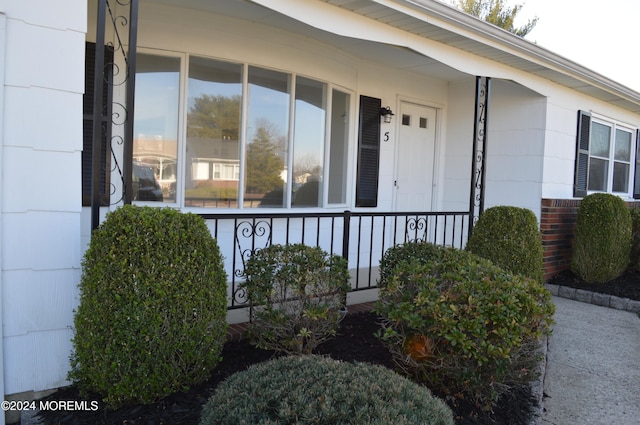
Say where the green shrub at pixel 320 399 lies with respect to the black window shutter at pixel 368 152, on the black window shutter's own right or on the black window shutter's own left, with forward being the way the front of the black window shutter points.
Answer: on the black window shutter's own right

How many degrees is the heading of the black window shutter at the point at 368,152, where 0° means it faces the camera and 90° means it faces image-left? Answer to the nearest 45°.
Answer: approximately 315°

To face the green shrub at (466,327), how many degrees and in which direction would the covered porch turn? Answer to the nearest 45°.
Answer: approximately 45° to its right

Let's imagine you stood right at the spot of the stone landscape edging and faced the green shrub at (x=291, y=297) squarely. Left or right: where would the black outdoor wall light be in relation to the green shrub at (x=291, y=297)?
right

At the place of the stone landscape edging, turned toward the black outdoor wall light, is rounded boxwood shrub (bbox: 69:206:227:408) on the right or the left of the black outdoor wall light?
left

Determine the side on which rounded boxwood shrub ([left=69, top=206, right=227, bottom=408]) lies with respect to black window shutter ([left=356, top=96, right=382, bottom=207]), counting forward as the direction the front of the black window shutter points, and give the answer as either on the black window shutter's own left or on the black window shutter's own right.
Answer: on the black window shutter's own right

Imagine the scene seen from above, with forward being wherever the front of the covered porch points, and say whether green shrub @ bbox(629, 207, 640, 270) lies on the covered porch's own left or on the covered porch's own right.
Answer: on the covered porch's own left

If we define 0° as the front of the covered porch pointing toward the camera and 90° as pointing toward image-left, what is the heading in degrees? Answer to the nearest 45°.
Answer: approximately 315°

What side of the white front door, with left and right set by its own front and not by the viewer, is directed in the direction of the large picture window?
right

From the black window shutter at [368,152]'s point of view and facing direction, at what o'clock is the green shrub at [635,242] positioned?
The green shrub is roughly at 10 o'clock from the black window shutter.

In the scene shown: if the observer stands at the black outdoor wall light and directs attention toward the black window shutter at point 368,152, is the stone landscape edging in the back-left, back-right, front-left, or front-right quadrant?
back-left

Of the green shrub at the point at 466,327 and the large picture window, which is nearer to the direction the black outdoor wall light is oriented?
the green shrub
